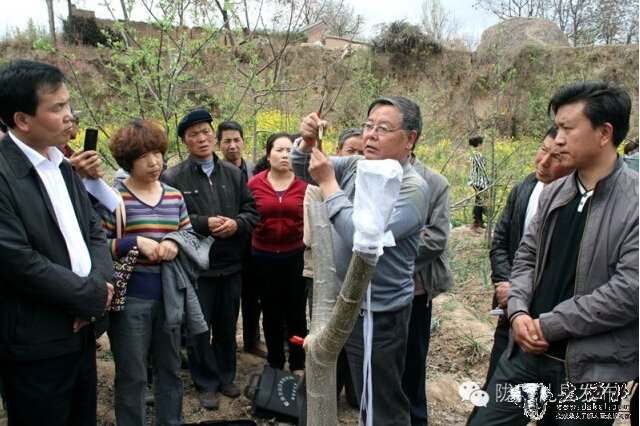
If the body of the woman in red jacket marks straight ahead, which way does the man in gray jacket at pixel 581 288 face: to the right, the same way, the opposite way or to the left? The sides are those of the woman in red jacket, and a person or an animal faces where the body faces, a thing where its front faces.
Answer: to the right

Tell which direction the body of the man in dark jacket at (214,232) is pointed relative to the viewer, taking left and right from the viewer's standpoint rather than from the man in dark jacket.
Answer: facing the viewer

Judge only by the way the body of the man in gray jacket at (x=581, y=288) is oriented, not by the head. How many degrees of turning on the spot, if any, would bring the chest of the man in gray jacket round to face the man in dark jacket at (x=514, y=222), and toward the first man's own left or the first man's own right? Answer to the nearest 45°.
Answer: approximately 135° to the first man's own right

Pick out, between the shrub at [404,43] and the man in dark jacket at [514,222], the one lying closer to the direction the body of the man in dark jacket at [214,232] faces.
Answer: the man in dark jacket

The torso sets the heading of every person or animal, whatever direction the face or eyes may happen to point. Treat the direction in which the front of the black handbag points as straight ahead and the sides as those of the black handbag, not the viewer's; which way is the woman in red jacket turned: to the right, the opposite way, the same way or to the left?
the same way

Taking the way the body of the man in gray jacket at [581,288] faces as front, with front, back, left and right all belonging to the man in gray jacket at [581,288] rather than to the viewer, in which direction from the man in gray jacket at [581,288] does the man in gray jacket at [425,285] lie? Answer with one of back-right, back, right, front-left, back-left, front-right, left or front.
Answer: right

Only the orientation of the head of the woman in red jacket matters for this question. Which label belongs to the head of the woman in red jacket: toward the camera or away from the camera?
toward the camera

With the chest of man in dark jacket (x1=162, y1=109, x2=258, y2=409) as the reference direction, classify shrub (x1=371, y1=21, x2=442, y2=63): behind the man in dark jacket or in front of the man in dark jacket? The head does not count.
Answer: behind

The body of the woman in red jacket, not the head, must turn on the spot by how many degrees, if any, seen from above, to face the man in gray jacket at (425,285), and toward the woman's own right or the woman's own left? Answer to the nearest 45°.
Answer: approximately 45° to the woman's own left

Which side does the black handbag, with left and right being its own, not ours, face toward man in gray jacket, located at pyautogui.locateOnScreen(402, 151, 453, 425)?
left

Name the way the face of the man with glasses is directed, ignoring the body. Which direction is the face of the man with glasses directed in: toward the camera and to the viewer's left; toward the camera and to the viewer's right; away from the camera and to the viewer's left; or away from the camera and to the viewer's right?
toward the camera and to the viewer's left

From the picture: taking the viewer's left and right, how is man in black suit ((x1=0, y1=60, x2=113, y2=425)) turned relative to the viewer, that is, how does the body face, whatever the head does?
facing the viewer and to the right of the viewer

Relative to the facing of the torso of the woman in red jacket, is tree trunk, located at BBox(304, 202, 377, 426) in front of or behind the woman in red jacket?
in front

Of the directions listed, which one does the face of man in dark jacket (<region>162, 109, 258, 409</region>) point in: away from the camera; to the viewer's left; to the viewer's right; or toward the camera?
toward the camera

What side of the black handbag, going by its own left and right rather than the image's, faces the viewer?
front
